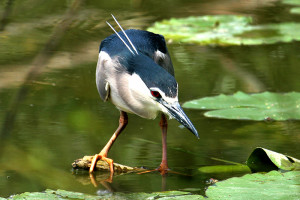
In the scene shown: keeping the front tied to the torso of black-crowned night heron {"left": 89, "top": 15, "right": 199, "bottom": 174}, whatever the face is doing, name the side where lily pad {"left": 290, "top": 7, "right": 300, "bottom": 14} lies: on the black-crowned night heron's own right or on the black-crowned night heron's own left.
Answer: on the black-crowned night heron's own left

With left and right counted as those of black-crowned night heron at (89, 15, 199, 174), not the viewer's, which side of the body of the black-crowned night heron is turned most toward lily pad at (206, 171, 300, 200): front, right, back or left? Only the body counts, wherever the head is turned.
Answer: front

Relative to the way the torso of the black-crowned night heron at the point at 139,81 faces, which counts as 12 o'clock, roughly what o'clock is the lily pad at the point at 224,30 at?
The lily pad is roughly at 8 o'clock from the black-crowned night heron.

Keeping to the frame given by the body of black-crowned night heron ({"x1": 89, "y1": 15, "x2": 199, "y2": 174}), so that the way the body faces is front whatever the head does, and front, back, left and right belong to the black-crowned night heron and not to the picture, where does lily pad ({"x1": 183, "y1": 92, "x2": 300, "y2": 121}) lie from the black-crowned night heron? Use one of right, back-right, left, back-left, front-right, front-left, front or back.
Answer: left

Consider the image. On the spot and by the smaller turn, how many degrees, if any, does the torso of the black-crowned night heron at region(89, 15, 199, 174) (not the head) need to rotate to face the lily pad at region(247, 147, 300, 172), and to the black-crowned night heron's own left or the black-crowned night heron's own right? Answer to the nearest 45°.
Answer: approximately 90° to the black-crowned night heron's own left

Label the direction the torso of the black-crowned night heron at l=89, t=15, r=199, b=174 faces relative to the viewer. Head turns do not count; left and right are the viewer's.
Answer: facing the viewer and to the right of the viewer
